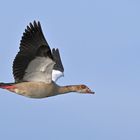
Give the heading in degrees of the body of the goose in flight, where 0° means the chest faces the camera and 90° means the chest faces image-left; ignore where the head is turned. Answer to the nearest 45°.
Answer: approximately 270°
